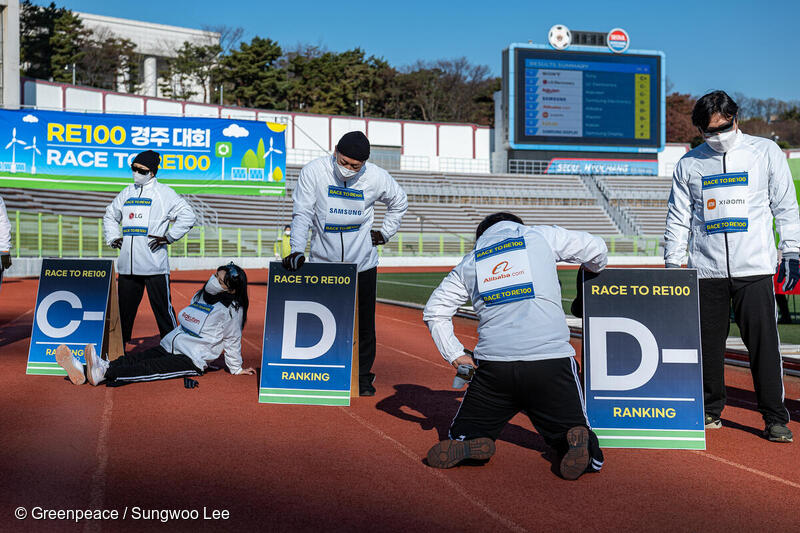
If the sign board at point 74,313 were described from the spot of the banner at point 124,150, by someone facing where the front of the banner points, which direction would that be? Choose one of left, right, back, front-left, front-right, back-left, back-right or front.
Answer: front

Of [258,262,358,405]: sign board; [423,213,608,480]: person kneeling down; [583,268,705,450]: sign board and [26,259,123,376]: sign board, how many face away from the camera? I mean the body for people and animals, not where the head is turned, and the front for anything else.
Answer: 1

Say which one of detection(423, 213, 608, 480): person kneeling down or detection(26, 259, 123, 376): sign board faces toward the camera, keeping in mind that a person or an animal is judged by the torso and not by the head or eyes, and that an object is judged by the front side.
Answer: the sign board

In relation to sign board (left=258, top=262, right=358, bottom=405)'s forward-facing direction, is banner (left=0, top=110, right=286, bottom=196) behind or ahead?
behind

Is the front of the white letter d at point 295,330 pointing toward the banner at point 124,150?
no

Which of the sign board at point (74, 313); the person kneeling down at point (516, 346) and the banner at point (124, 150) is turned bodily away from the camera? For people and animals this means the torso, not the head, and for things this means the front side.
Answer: the person kneeling down

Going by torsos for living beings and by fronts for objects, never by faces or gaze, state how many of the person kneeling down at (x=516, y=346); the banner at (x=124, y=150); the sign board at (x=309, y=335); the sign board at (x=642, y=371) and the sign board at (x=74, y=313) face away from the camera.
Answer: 1

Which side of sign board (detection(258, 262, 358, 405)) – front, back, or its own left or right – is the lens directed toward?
front

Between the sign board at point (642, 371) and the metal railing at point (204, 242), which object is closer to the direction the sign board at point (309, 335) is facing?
the sign board

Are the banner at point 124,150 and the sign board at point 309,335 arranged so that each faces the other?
no

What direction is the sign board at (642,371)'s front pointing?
toward the camera

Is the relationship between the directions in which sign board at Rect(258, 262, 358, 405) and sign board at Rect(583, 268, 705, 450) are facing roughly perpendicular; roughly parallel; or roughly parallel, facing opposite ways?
roughly parallel

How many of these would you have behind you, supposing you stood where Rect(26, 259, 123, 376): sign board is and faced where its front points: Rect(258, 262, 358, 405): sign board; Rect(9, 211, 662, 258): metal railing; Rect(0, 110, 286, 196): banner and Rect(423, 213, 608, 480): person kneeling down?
2

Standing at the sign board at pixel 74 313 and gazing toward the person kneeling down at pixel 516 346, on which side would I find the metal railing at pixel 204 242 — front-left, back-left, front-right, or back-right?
back-left

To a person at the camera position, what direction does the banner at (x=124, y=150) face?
facing the viewer

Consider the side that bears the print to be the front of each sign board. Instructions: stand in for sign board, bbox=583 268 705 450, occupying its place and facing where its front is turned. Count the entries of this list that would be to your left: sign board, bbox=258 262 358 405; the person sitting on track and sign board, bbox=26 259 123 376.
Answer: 0
